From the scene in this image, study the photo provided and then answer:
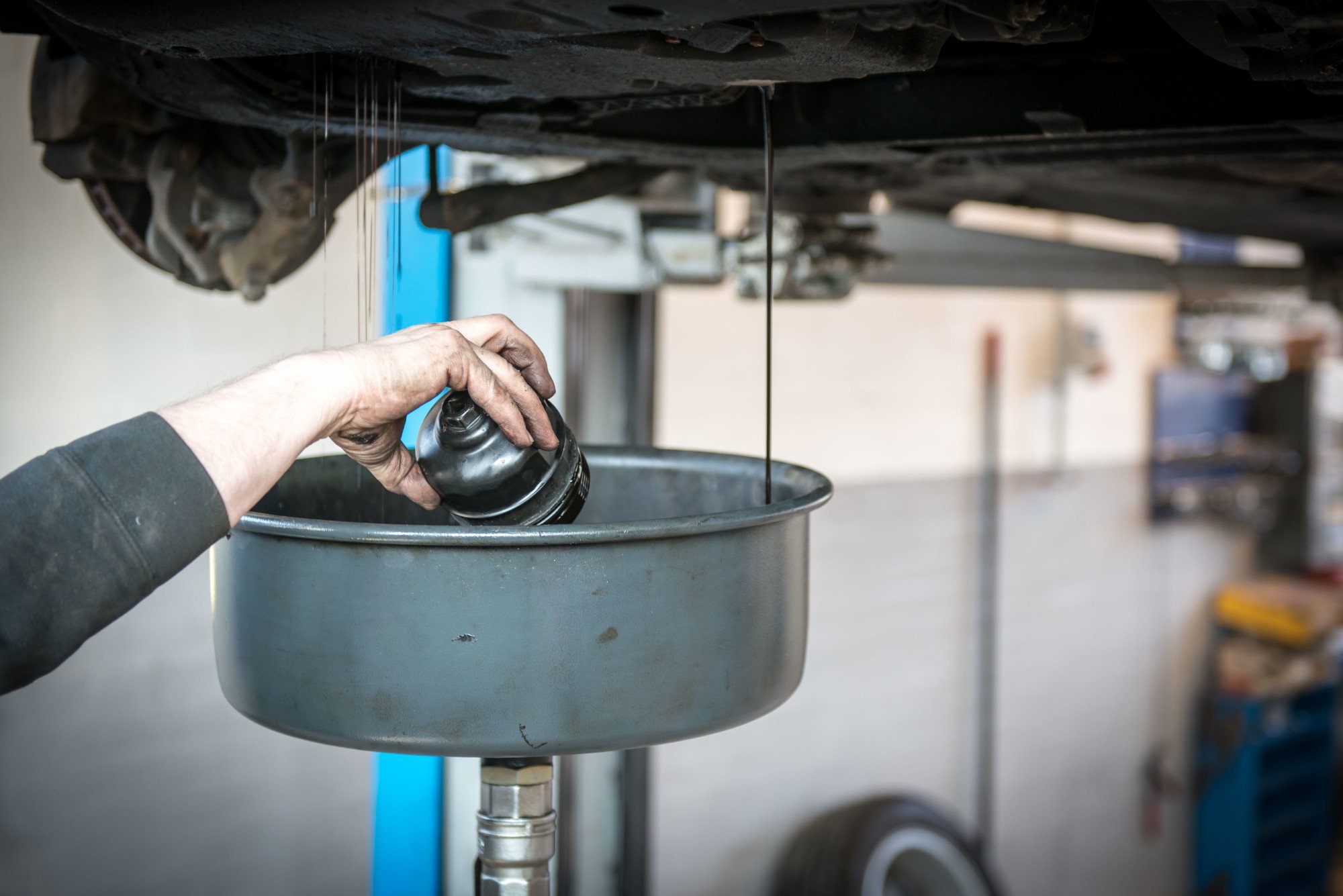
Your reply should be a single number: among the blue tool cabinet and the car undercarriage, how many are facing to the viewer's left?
1

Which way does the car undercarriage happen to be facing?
to the viewer's left

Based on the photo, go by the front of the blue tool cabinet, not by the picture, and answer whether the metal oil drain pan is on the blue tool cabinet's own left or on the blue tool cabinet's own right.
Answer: on the blue tool cabinet's own right

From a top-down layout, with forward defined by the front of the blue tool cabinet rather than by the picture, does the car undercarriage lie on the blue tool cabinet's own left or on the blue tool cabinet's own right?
on the blue tool cabinet's own right

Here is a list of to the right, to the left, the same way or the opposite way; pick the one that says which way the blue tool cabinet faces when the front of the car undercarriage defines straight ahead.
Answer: to the left

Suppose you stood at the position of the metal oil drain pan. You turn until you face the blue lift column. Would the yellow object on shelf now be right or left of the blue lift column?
right
